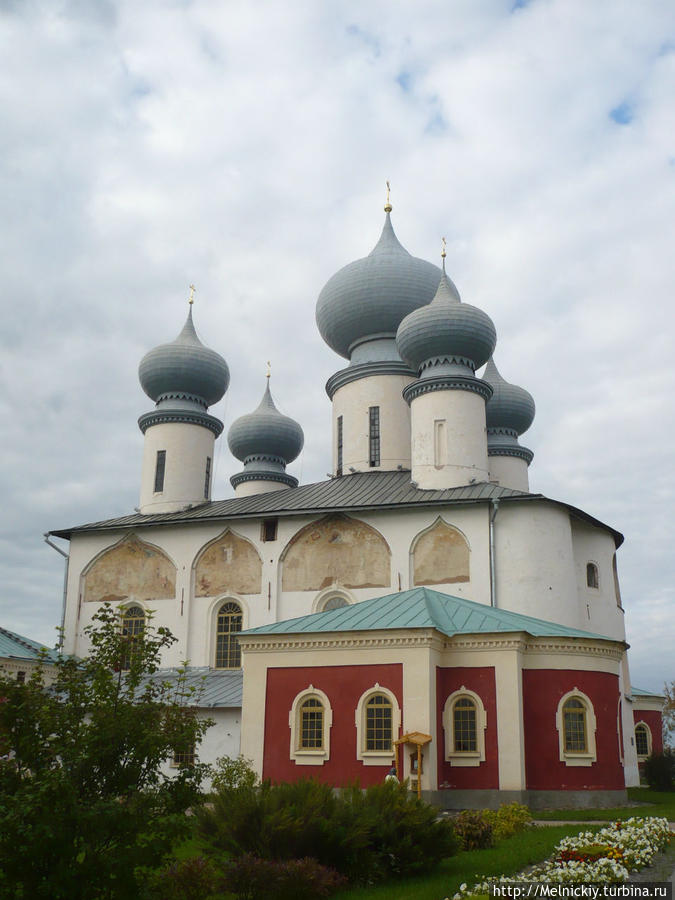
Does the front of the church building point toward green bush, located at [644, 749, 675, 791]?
no

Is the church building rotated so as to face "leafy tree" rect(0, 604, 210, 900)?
no

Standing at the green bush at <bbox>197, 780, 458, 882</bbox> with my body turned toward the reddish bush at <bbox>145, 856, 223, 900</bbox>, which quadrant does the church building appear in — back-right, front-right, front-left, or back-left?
back-right

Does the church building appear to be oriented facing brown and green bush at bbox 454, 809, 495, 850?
no
